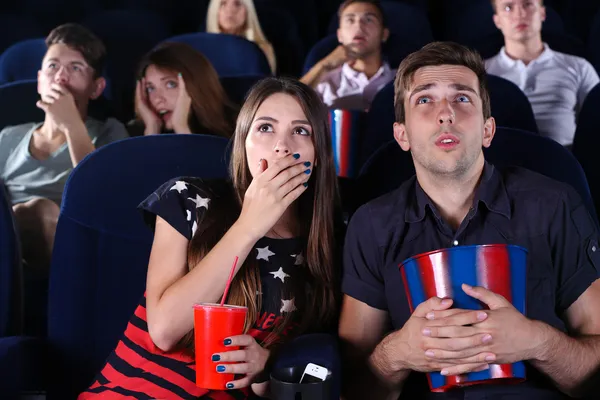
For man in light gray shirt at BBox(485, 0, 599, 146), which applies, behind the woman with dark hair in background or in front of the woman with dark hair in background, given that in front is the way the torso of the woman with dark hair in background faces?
behind

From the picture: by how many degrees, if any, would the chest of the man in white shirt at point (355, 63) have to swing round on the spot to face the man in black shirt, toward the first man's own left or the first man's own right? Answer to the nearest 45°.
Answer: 0° — they already face them

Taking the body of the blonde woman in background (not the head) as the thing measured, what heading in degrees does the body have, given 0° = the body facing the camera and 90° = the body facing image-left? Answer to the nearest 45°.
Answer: approximately 0°

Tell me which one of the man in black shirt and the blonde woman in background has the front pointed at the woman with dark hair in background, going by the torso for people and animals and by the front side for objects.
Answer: the blonde woman in background

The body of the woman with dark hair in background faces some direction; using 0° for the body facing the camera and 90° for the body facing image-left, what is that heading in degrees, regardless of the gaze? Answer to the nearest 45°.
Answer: approximately 45°

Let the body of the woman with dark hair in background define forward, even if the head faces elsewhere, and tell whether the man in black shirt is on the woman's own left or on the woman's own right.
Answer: on the woman's own left

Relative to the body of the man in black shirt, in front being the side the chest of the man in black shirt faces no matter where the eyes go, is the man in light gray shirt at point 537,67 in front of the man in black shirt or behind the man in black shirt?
behind

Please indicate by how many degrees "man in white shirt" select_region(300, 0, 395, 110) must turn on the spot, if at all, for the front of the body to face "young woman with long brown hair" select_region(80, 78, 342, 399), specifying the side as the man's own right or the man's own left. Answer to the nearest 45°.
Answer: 0° — they already face them

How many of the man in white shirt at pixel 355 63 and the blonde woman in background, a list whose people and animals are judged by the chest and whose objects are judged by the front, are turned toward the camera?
2

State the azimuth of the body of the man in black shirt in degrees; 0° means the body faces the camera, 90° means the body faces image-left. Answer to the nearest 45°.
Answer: approximately 0°
